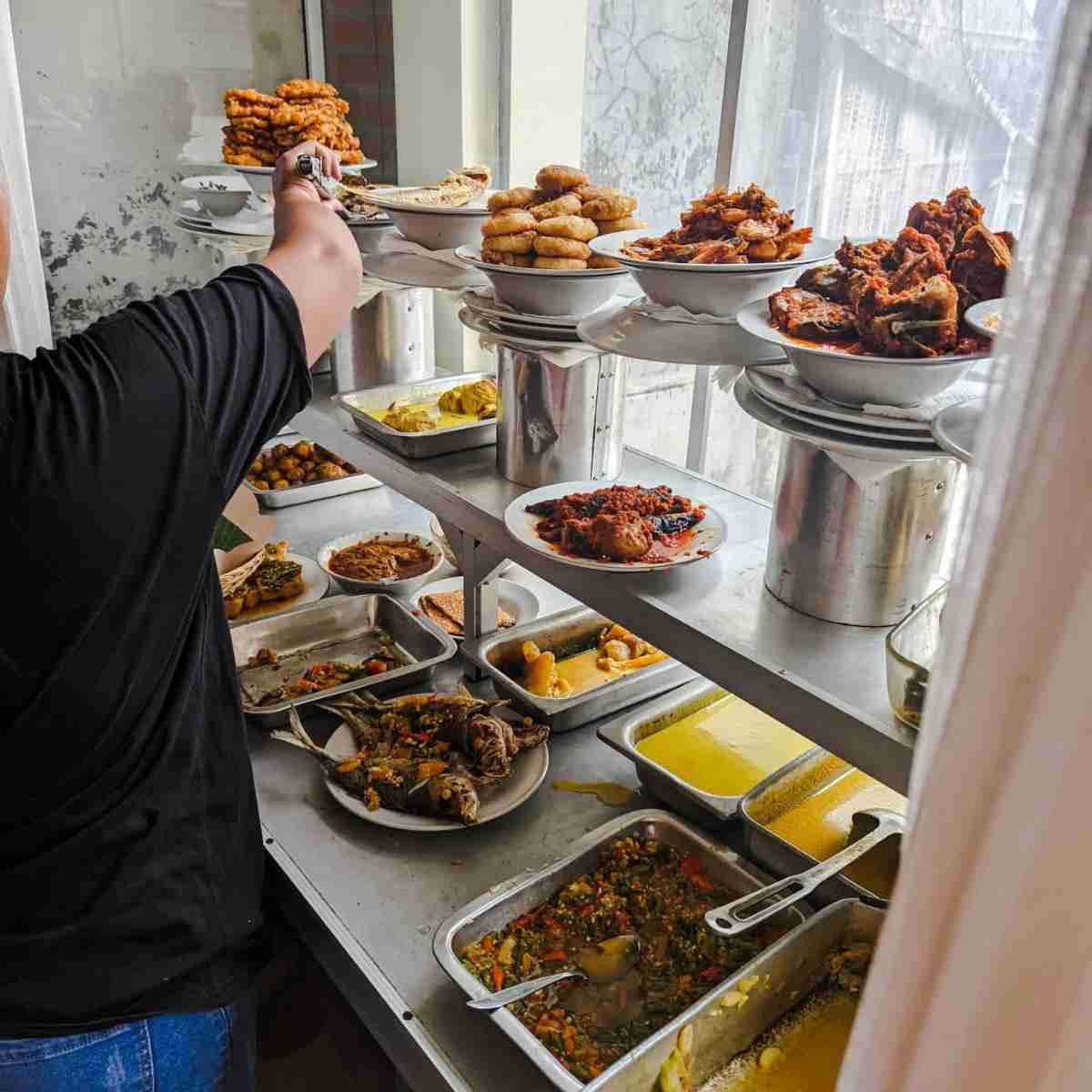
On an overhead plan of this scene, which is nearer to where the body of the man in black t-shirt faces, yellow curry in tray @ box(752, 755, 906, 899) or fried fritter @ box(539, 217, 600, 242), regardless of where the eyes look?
the fried fritter

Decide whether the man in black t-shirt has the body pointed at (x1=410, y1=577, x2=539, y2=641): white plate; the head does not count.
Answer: yes

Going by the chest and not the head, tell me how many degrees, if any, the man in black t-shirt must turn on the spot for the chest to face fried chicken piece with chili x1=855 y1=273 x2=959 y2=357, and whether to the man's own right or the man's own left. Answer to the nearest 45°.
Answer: approximately 45° to the man's own right

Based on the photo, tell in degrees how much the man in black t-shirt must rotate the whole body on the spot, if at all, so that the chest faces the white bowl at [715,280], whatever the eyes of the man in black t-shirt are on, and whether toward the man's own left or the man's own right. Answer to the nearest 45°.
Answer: approximately 45° to the man's own right

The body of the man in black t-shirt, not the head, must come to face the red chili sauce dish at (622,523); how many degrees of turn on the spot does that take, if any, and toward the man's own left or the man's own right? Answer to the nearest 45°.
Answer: approximately 45° to the man's own right

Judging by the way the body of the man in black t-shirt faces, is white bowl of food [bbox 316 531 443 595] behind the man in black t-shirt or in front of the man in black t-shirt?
in front

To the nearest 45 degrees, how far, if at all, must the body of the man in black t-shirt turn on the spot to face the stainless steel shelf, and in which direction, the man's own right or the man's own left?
approximately 45° to the man's own right

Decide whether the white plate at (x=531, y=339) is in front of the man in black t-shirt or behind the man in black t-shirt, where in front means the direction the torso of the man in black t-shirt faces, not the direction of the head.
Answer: in front

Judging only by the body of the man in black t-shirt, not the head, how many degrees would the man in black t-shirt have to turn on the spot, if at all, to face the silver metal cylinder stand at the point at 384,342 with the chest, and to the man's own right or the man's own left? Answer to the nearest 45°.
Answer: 0° — they already face it

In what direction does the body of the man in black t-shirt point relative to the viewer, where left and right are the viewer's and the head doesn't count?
facing away from the viewer and to the right of the viewer

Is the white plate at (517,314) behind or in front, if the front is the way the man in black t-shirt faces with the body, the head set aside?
in front

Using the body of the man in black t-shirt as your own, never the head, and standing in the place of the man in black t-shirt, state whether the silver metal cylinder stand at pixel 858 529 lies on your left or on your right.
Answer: on your right

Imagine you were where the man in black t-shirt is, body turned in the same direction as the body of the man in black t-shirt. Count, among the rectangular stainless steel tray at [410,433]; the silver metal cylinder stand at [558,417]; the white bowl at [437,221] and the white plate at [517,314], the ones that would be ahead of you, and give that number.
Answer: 4

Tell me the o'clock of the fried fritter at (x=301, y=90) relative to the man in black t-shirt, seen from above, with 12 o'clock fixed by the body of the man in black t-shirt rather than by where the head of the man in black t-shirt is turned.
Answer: The fried fritter is roughly at 11 o'clock from the man in black t-shirt.

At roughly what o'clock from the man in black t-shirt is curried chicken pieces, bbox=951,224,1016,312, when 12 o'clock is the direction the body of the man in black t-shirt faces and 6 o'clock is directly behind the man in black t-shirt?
The curried chicken pieces is roughly at 2 o'clock from the man in black t-shirt.

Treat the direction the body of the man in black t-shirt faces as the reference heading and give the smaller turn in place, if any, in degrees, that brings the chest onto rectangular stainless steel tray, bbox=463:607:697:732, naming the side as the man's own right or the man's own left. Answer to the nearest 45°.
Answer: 0° — they already face it

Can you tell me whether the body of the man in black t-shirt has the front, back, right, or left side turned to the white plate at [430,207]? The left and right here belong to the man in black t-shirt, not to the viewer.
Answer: front

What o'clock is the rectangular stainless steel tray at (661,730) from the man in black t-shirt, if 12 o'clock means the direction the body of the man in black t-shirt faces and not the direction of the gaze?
The rectangular stainless steel tray is roughly at 1 o'clock from the man in black t-shirt.

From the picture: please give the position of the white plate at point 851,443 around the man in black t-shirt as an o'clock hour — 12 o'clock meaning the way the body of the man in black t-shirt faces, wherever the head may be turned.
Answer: The white plate is roughly at 2 o'clock from the man in black t-shirt.
